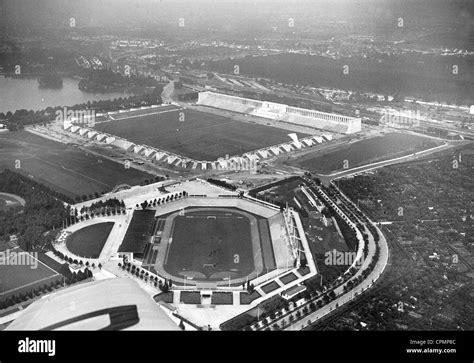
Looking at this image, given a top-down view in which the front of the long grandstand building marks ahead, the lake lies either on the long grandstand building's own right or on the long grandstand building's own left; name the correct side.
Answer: on the long grandstand building's own right

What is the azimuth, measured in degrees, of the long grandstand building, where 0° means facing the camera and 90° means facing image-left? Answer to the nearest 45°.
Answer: approximately 45°
